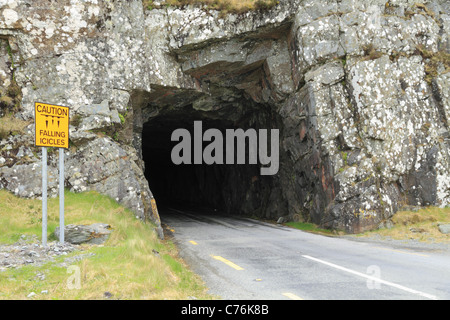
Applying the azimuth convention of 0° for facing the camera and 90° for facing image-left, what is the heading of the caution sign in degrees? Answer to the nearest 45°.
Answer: approximately 315°

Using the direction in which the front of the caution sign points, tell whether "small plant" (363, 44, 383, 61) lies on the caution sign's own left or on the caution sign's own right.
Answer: on the caution sign's own left

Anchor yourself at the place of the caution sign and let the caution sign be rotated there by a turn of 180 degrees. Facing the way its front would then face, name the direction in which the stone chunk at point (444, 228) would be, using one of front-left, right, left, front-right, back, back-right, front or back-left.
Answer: back-right
